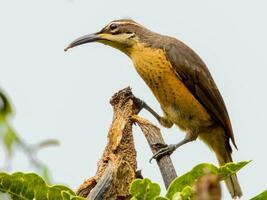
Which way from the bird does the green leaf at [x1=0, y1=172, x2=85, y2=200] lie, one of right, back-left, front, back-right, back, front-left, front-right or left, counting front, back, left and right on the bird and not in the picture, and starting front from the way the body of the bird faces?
front

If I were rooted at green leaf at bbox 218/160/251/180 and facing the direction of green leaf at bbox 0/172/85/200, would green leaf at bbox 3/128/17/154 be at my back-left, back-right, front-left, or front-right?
front-right

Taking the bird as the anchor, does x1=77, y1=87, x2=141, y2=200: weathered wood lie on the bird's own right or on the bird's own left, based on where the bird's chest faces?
on the bird's own left

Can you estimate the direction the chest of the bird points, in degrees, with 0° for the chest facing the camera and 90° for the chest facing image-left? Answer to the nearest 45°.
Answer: approximately 90°

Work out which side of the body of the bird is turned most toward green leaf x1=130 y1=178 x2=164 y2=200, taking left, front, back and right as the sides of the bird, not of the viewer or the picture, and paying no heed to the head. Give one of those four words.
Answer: left

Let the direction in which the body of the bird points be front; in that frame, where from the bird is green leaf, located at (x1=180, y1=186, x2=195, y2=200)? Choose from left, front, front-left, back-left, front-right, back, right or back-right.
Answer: left

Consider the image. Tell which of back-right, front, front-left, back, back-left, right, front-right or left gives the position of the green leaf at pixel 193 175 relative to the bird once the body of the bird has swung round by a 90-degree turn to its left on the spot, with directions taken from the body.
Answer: front
